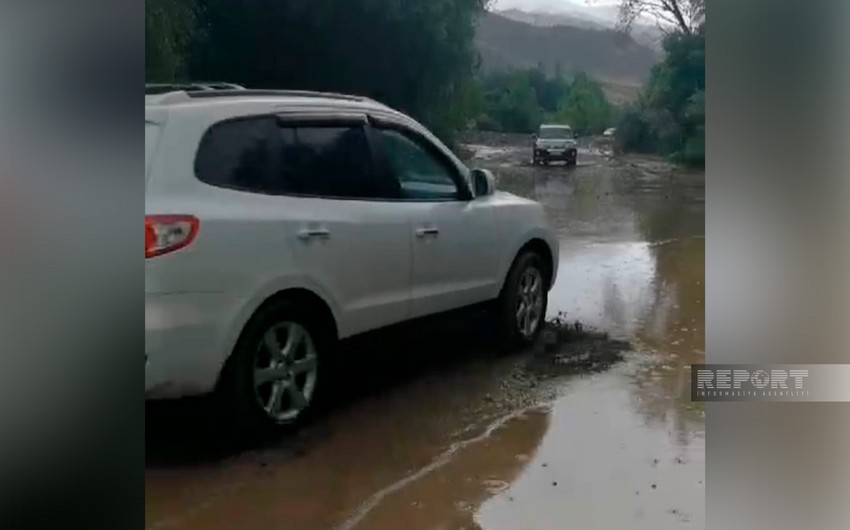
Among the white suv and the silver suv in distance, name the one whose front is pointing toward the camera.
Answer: the silver suv in distance

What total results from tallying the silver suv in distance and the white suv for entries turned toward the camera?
1

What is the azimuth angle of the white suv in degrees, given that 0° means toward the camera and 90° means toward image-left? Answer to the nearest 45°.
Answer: approximately 225°

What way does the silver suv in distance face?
toward the camera
